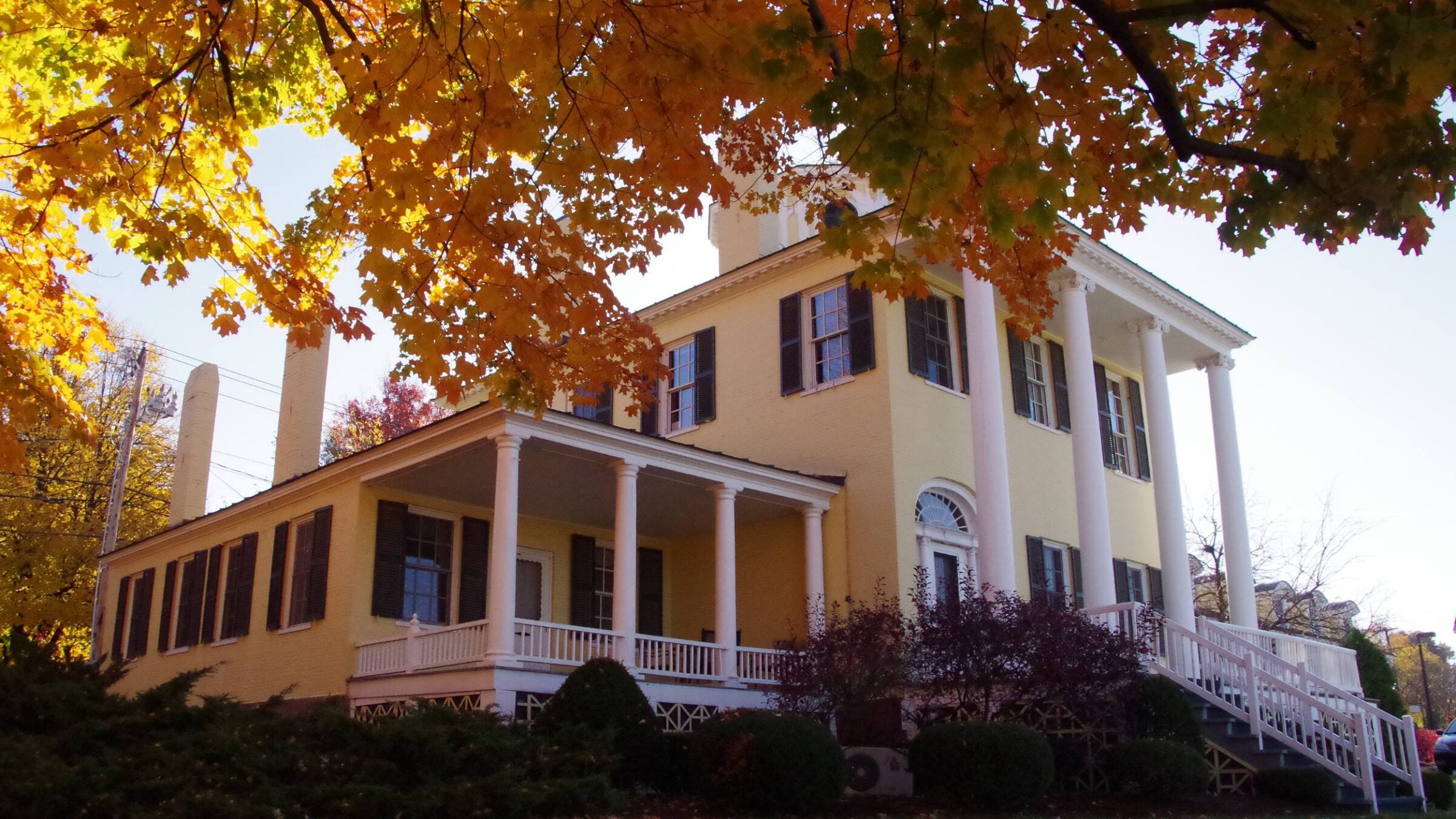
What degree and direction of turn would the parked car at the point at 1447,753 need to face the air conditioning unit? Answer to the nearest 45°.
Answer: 0° — it already faces it

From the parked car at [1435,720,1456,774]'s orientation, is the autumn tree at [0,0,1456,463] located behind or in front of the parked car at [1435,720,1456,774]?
in front

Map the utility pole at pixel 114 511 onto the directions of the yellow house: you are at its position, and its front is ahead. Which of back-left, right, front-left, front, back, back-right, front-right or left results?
back

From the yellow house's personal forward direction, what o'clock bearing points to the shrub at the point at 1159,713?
The shrub is roughly at 12 o'clock from the yellow house.

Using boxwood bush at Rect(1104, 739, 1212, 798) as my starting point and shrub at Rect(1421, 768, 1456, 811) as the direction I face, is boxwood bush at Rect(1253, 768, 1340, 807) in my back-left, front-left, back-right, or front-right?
front-right

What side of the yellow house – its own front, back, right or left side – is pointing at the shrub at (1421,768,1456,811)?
front

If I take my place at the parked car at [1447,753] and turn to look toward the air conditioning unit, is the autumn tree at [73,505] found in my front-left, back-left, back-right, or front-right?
front-right

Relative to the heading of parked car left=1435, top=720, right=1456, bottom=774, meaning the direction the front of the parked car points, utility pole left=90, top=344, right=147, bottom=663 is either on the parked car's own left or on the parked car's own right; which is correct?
on the parked car's own right

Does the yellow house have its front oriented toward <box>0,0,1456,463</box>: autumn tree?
no

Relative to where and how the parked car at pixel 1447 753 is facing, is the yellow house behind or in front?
in front

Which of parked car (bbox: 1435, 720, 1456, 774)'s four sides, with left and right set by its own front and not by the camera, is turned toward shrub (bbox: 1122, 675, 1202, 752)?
front

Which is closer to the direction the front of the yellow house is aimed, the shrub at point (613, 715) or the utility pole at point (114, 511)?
the shrub

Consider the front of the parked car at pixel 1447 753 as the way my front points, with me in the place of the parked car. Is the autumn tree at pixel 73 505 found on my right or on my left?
on my right

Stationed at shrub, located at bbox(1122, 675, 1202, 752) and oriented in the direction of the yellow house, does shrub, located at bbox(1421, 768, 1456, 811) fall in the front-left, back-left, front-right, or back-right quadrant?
back-right
